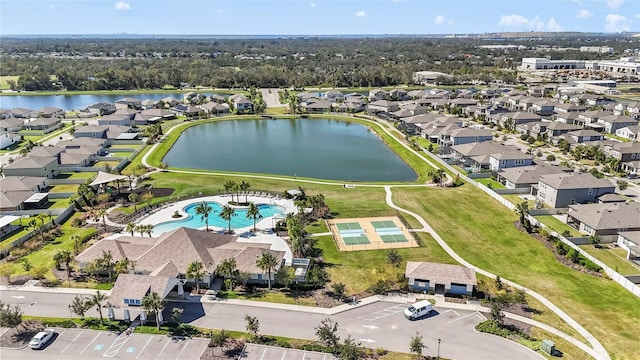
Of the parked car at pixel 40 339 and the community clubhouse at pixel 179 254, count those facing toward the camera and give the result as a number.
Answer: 1

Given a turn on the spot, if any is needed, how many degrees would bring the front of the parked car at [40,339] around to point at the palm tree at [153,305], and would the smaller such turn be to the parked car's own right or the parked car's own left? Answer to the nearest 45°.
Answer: approximately 45° to the parked car's own right

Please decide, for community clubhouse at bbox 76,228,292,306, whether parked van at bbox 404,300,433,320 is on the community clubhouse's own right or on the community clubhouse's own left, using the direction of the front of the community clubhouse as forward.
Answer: on the community clubhouse's own left

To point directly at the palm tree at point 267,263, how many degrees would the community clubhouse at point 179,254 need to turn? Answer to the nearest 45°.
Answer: approximately 45° to its left

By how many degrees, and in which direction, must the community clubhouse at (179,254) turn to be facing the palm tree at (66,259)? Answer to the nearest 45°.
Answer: approximately 90° to its right
